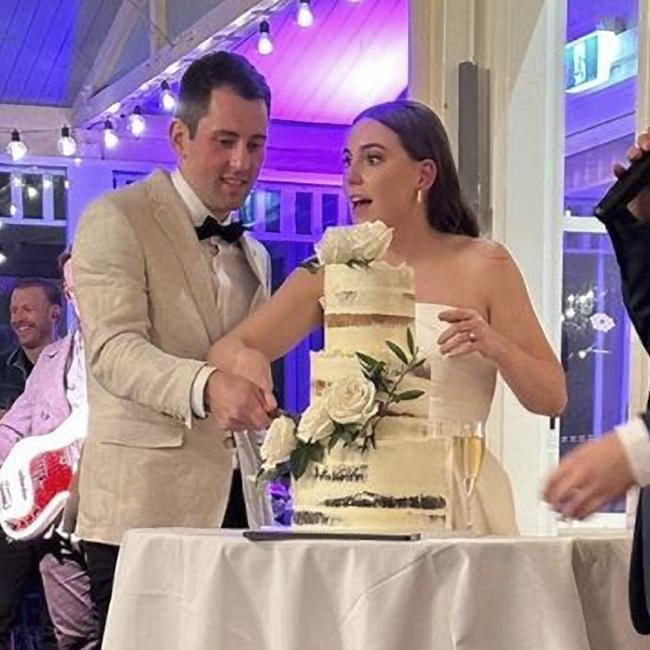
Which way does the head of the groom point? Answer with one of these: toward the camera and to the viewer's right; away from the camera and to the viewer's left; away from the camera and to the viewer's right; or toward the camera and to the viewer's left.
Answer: toward the camera and to the viewer's right

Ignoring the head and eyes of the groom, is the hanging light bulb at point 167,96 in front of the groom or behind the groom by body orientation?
behind

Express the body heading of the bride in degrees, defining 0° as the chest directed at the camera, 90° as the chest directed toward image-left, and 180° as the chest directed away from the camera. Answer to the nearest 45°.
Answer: approximately 45°

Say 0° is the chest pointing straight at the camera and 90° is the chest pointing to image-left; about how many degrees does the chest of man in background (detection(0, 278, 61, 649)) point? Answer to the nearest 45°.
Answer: approximately 45°

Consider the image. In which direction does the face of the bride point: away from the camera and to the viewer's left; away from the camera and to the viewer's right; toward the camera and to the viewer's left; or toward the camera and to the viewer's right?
toward the camera and to the viewer's left

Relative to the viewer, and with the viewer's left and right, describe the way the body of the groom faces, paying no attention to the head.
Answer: facing the viewer and to the right of the viewer

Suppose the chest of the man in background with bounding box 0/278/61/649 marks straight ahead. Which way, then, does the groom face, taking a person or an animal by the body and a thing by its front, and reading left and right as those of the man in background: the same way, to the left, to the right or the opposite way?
to the left
